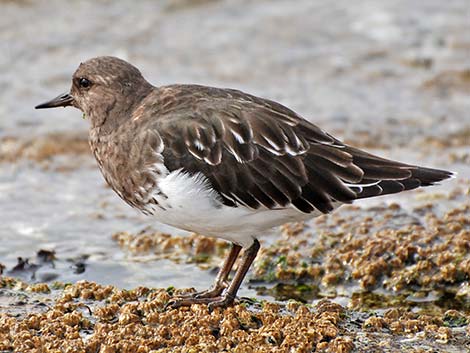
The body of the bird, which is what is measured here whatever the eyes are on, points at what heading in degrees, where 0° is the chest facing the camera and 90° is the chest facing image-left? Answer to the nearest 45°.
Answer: approximately 90°
